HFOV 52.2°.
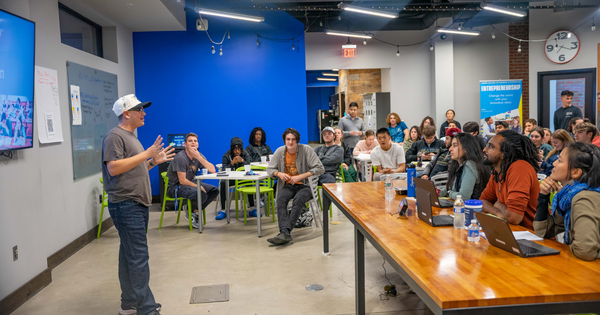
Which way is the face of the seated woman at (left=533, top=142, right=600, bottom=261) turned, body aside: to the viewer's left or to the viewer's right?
to the viewer's left

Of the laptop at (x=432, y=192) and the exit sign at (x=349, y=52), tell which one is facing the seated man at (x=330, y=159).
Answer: the exit sign

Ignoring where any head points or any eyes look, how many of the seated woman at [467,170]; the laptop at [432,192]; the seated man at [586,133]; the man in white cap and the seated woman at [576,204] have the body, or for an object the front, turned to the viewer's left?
3

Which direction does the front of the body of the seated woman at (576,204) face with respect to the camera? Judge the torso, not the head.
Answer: to the viewer's left

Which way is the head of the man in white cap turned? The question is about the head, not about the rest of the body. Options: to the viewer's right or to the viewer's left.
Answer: to the viewer's right

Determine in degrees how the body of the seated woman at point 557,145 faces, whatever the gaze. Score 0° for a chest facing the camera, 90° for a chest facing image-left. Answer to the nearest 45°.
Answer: approximately 45°

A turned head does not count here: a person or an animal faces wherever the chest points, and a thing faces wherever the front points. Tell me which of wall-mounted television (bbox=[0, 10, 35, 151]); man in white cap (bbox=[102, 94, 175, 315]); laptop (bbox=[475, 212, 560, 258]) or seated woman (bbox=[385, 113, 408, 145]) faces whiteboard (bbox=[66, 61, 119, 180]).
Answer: the seated woman

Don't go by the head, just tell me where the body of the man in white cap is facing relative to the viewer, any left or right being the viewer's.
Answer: facing to the right of the viewer

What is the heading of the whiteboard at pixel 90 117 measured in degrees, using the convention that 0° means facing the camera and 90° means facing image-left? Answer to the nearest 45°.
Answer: approximately 315°

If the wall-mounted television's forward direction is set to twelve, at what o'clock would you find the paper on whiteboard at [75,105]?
The paper on whiteboard is roughly at 8 o'clock from the wall-mounted television.

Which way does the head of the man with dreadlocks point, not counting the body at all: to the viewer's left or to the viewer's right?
to the viewer's left

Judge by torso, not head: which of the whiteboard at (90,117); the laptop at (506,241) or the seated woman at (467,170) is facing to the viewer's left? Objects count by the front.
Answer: the seated woman
